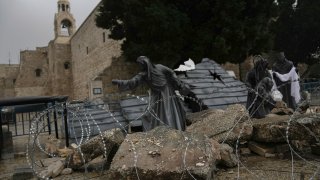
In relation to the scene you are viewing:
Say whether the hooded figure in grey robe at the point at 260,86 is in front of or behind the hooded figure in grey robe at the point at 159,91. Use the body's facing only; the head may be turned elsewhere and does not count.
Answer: behind

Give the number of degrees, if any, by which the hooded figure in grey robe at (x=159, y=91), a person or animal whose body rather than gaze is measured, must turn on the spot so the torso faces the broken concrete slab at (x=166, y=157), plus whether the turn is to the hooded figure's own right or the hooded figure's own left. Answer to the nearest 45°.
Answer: approximately 45° to the hooded figure's own left

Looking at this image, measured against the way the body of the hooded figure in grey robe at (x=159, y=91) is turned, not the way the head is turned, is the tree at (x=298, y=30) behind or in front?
behind

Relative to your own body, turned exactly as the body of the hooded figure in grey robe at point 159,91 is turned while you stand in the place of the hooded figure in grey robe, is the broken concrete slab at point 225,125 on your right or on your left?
on your left

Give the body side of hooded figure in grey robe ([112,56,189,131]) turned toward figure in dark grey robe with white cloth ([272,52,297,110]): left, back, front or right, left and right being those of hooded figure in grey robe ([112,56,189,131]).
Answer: back

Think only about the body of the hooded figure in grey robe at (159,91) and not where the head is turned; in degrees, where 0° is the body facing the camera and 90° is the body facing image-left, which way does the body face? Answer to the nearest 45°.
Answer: approximately 45°

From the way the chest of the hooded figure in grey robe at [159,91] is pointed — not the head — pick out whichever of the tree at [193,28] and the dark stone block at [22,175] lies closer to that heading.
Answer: the dark stone block

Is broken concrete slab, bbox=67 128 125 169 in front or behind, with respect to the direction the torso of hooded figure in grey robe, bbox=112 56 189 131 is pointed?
in front
